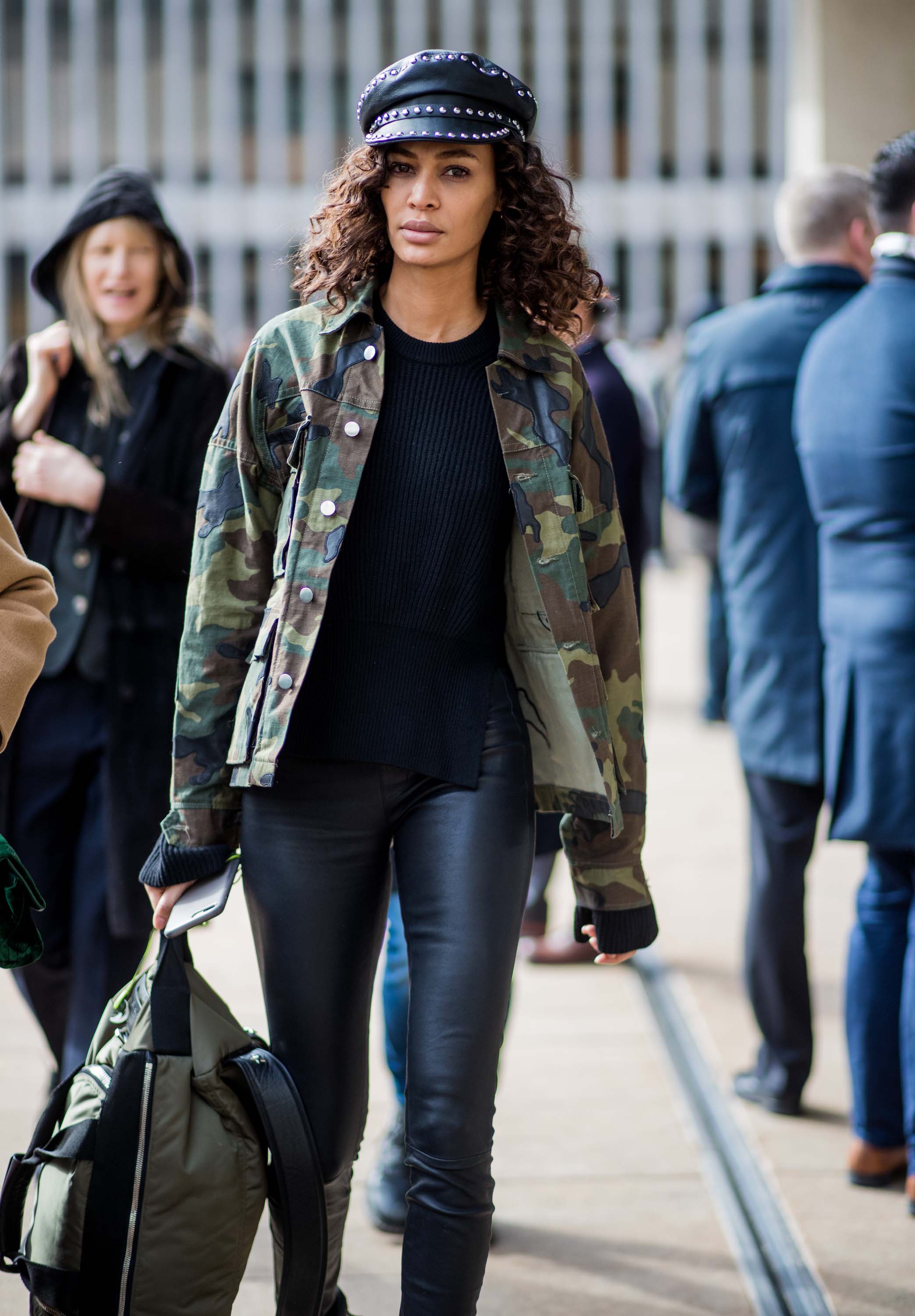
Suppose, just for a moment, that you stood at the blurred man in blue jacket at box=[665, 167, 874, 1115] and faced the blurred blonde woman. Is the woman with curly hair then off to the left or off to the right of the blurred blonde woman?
left

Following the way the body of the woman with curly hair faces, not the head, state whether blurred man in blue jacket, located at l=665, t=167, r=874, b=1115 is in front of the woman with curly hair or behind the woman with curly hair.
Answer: behind

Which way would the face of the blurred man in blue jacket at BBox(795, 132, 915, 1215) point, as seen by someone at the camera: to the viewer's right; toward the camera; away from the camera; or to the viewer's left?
away from the camera

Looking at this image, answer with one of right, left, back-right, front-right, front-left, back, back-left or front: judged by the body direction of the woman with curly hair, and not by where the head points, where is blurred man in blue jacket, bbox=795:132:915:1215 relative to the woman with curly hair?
back-left

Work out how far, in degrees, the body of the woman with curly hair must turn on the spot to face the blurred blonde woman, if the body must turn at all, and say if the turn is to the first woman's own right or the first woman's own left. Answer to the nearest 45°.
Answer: approximately 135° to the first woman's own right

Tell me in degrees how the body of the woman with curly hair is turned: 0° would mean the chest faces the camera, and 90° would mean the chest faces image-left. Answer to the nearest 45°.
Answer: approximately 0°
